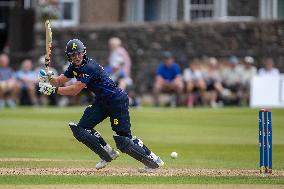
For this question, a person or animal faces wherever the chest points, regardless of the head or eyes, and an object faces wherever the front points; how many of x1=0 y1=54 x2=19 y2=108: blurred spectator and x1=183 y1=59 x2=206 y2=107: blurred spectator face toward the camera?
2

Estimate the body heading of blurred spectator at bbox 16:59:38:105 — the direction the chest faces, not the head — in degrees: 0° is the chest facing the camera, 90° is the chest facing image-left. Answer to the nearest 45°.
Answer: approximately 0°

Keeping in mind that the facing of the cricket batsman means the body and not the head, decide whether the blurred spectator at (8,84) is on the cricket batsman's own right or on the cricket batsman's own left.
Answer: on the cricket batsman's own right

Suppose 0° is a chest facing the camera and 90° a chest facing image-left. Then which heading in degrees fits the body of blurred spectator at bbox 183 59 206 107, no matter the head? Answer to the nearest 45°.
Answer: approximately 0°

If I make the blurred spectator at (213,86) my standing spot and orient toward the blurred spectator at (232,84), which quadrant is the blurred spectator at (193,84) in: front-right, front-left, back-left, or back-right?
back-left
